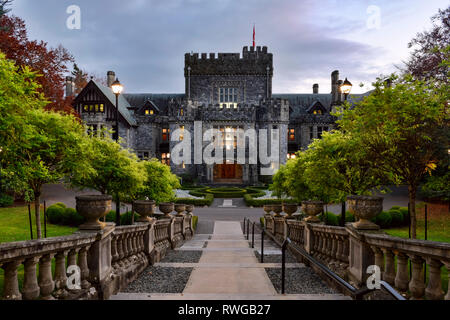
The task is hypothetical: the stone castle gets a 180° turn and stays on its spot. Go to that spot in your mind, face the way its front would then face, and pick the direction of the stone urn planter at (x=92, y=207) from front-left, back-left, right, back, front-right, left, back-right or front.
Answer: back

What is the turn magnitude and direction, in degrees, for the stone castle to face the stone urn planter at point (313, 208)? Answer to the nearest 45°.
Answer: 0° — it already faces it

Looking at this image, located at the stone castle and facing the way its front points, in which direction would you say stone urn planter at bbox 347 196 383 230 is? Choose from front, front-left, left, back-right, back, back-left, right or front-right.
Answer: front

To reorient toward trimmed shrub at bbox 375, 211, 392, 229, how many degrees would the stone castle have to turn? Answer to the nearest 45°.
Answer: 0° — it already faces it

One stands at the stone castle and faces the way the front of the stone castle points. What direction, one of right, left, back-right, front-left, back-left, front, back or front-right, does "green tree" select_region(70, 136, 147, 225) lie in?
front

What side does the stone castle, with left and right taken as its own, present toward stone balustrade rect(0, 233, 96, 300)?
front

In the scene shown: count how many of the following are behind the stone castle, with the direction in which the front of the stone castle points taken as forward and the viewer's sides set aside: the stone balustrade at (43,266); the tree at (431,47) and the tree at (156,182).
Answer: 0

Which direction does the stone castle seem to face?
toward the camera

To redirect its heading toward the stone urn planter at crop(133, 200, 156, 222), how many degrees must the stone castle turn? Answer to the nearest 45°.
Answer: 0° — it already faces it

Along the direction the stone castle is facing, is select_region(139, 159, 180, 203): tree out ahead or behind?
ahead

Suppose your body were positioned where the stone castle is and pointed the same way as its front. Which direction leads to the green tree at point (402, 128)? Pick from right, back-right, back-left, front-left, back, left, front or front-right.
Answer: front

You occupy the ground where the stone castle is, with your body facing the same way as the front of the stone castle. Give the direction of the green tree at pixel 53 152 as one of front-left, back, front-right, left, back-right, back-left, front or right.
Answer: front

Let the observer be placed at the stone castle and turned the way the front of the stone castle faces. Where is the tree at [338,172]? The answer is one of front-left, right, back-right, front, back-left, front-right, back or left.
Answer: front
